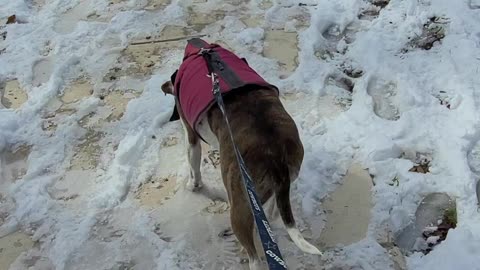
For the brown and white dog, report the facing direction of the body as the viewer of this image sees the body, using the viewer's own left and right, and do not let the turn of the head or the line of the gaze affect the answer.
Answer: facing away from the viewer and to the left of the viewer
